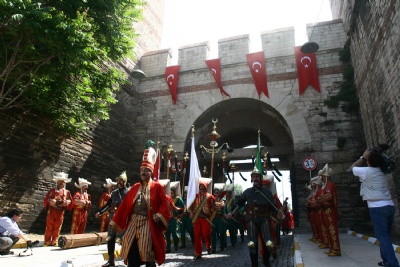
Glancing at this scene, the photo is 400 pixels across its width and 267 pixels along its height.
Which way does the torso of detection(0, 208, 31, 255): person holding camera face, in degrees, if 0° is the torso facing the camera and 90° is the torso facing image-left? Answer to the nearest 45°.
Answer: approximately 270°

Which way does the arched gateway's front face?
toward the camera

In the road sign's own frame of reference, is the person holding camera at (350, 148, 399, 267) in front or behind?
in front

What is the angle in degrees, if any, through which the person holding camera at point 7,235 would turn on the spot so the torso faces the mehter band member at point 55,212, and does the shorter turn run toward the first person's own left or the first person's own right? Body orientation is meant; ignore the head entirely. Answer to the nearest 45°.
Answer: approximately 45° to the first person's own left

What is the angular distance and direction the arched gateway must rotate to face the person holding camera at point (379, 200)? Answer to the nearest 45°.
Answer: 0° — it already faces them

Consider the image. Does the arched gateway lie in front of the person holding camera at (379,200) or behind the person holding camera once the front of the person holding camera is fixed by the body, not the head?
in front

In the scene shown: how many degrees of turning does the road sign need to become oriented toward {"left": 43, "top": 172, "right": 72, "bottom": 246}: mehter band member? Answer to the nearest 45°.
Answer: approximately 45° to its right

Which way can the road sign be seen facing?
toward the camera

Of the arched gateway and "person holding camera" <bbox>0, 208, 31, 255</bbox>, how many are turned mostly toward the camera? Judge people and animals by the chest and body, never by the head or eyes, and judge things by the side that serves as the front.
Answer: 1

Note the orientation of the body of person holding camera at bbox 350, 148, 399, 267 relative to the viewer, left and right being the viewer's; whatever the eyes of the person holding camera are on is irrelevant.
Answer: facing away from the viewer and to the left of the viewer

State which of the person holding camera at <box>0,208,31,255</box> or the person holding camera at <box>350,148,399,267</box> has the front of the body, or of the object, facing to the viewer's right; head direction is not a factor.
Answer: the person holding camera at <box>0,208,31,255</box>

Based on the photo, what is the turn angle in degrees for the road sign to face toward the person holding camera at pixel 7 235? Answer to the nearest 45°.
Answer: approximately 45° to its right

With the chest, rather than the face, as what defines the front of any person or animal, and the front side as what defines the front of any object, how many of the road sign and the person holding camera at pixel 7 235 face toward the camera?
1
